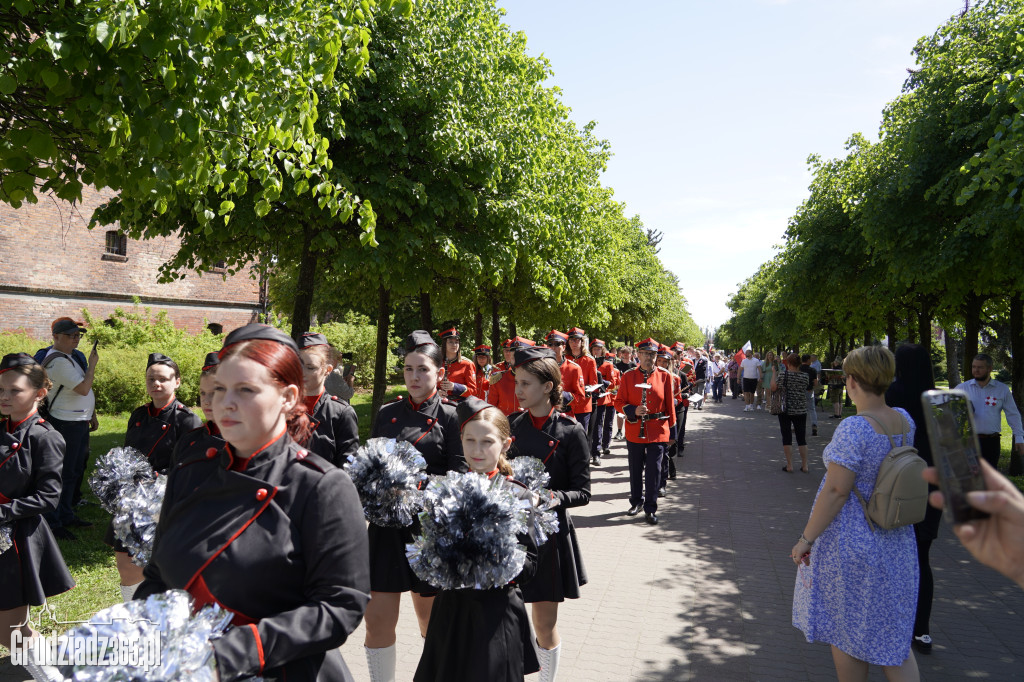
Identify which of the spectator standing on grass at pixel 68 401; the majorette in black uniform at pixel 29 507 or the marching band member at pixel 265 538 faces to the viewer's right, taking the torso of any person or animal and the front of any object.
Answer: the spectator standing on grass

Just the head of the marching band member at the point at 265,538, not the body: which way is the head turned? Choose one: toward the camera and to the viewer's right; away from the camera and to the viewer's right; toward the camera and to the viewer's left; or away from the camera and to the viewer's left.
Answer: toward the camera and to the viewer's left

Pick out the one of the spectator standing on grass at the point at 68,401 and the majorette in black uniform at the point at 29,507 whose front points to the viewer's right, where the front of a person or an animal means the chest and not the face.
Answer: the spectator standing on grass

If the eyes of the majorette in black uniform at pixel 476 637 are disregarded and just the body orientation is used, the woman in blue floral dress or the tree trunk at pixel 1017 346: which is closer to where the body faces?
the woman in blue floral dress

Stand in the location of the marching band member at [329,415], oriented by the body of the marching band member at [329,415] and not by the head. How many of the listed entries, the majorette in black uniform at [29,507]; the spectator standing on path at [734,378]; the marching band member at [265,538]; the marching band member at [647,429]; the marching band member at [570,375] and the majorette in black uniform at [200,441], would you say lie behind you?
3

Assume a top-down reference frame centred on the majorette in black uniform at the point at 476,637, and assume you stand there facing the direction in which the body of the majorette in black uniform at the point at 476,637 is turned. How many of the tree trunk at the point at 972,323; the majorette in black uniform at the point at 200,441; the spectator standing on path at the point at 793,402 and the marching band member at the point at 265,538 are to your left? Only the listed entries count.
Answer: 2

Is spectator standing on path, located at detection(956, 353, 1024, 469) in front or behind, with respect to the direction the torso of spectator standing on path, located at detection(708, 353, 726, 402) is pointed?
in front

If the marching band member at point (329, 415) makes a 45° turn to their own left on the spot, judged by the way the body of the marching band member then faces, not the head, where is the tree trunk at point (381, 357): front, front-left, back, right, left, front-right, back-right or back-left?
back

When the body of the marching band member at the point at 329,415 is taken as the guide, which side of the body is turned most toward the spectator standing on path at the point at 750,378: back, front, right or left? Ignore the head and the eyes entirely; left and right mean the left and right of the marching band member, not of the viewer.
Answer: back

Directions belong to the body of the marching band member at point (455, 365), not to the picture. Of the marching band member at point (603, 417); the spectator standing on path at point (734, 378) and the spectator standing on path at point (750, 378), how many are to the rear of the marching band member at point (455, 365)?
3

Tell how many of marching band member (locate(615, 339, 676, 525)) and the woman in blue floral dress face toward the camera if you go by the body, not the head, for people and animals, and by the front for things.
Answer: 1

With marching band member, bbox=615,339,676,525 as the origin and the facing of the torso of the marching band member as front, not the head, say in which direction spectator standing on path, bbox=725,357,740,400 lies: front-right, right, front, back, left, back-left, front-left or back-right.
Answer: back
